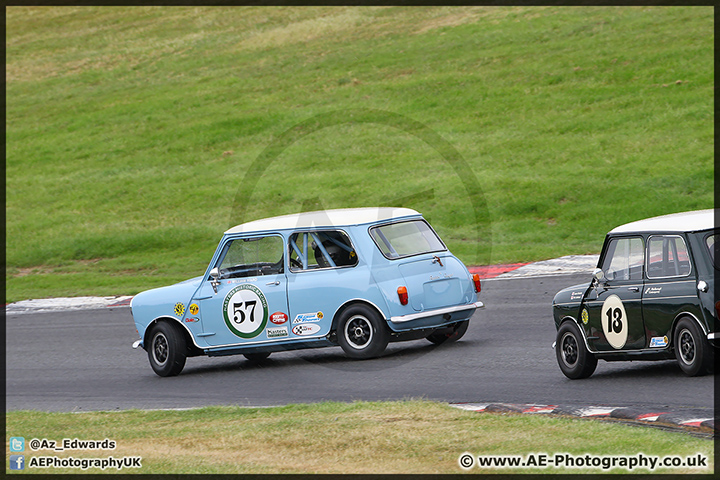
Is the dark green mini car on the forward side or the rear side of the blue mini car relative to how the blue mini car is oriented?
on the rear side

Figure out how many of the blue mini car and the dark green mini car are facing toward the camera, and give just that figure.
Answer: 0

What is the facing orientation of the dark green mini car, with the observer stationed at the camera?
facing away from the viewer and to the left of the viewer

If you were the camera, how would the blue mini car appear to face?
facing away from the viewer and to the left of the viewer

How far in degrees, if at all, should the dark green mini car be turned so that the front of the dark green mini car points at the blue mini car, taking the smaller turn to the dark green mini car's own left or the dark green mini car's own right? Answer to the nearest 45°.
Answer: approximately 45° to the dark green mini car's own left
